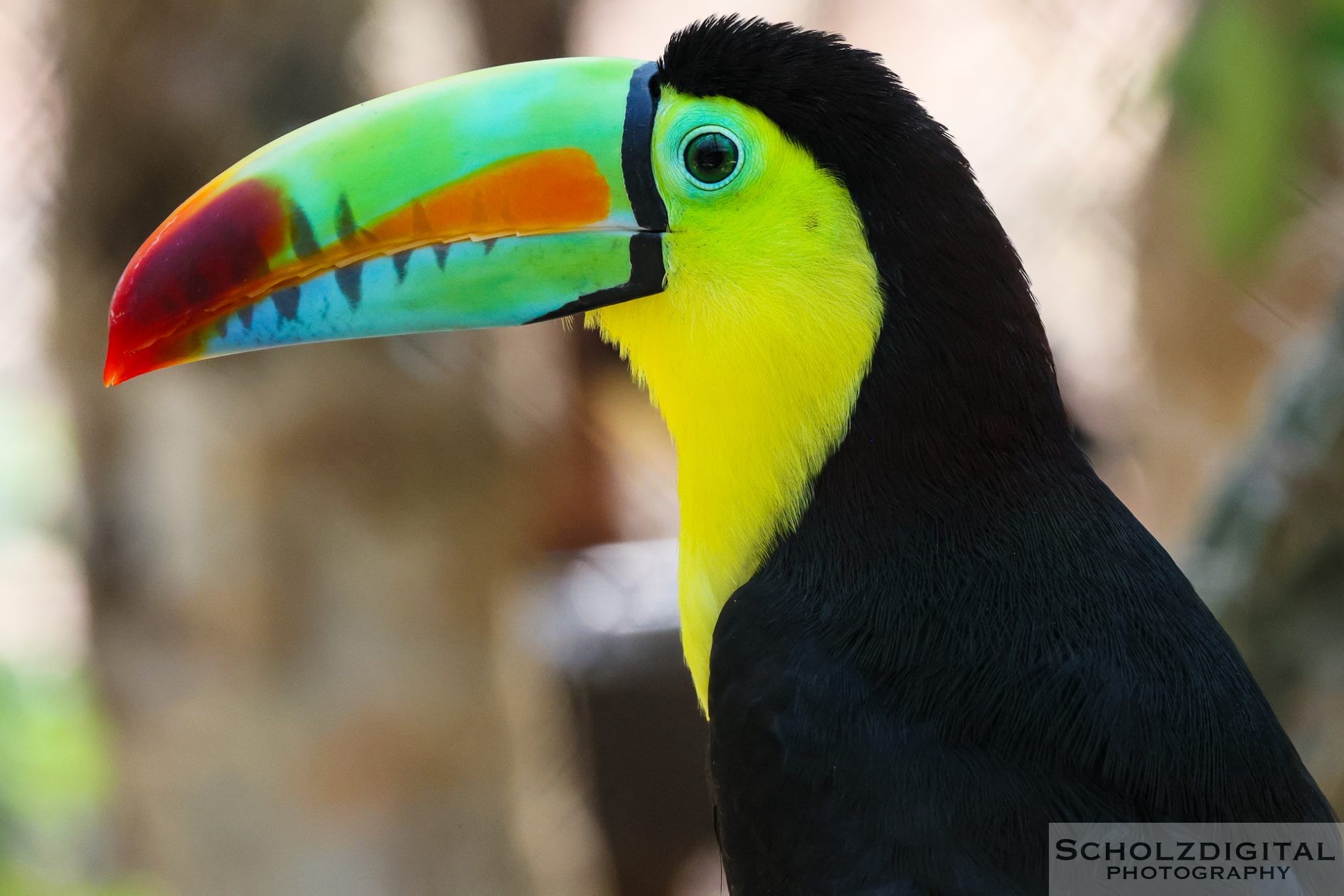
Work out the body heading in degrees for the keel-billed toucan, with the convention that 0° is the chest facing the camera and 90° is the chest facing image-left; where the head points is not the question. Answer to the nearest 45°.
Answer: approximately 90°
